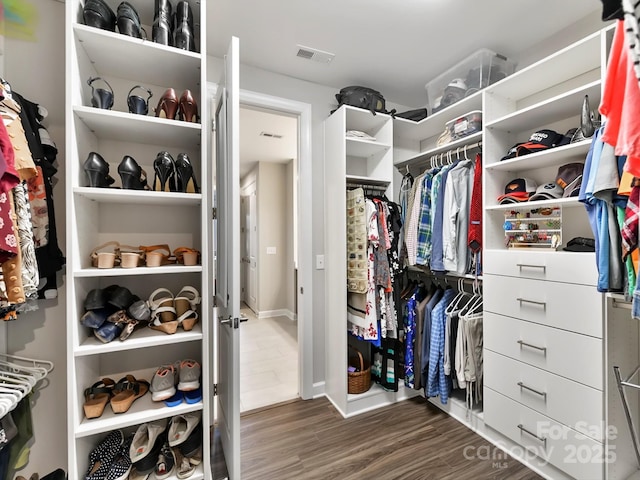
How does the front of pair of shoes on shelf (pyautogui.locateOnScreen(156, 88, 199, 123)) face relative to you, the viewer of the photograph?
facing away from the viewer

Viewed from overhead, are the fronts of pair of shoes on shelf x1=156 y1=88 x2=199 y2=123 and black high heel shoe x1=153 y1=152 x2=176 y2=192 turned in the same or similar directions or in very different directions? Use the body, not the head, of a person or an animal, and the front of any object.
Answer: same or similar directions

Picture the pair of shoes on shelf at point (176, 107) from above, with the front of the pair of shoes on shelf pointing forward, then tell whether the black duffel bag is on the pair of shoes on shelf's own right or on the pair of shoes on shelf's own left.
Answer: on the pair of shoes on shelf's own right

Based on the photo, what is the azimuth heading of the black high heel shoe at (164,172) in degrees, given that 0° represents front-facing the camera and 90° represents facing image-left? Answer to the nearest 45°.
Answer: approximately 180°
